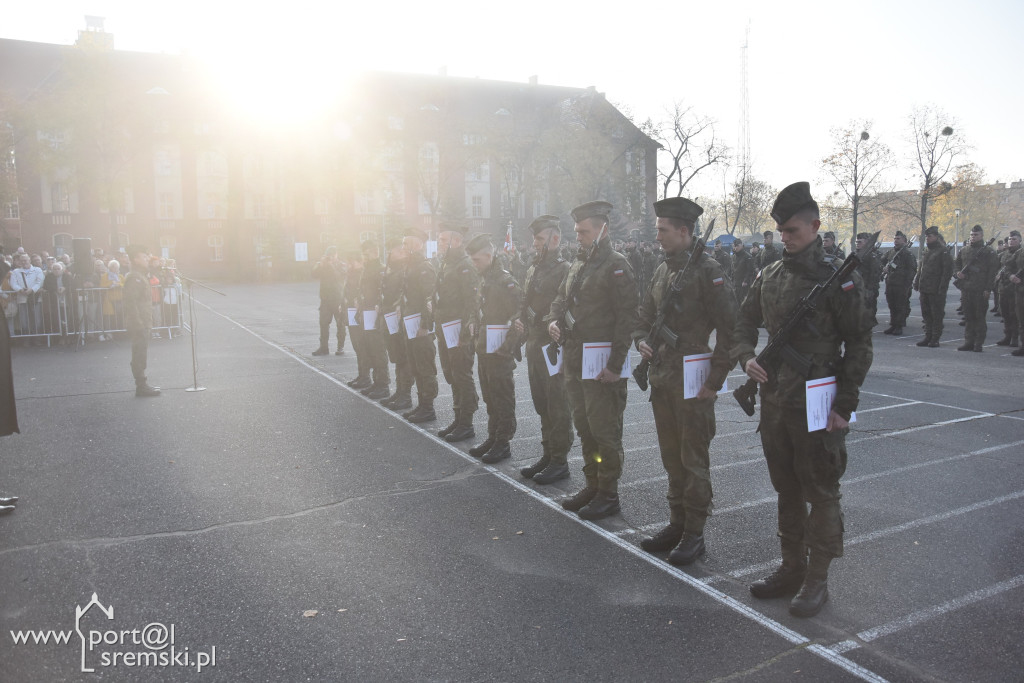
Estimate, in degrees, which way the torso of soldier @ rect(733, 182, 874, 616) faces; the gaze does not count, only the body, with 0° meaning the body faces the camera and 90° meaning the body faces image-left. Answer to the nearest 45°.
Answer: approximately 45°

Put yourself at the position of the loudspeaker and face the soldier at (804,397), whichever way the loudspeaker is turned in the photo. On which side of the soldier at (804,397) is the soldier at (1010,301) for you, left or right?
left

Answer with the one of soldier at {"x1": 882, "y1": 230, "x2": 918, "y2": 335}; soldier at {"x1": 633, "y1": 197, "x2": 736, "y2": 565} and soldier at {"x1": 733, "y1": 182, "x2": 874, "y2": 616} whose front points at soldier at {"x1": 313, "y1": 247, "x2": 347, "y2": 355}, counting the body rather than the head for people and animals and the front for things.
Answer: soldier at {"x1": 882, "y1": 230, "x2": 918, "y2": 335}

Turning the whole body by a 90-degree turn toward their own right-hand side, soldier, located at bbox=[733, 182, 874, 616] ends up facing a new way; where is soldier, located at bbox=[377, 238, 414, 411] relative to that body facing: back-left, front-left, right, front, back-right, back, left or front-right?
front

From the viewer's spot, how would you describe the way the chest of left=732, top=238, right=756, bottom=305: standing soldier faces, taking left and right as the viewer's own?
facing the viewer and to the left of the viewer

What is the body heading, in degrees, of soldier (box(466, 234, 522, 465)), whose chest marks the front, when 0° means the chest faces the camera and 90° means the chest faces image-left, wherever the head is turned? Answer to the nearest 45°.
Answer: approximately 45°

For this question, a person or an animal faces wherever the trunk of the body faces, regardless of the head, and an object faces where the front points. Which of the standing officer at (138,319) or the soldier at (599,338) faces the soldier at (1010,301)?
the standing officer

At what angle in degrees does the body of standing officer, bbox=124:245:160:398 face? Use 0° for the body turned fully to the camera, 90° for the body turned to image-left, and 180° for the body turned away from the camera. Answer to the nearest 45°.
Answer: approximately 270°

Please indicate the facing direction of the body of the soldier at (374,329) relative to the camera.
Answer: to the viewer's left

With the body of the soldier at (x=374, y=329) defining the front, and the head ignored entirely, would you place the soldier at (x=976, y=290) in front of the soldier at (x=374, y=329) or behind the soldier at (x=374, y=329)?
behind

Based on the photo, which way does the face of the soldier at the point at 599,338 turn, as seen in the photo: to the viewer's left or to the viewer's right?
to the viewer's left

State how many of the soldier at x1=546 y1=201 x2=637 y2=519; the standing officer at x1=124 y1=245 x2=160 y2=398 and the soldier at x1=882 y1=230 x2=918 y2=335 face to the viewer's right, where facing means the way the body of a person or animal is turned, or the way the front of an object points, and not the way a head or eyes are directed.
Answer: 1
